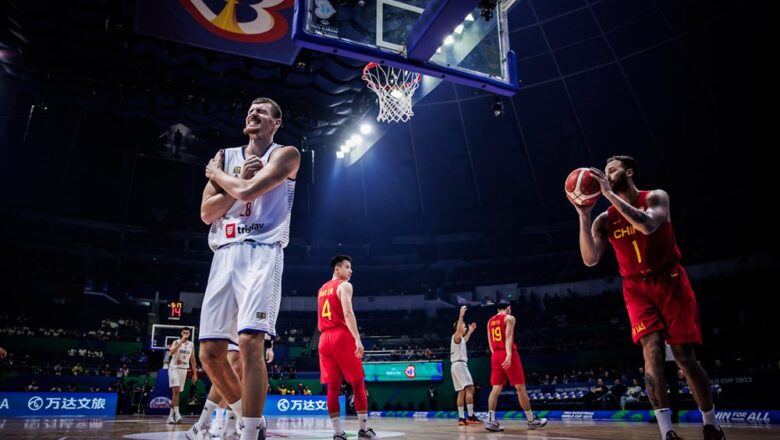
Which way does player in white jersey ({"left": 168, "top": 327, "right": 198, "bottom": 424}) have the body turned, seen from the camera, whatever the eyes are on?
toward the camera

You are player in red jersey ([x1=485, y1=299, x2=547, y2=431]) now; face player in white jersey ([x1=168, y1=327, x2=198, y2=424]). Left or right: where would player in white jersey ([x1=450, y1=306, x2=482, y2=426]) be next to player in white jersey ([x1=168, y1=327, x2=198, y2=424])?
right

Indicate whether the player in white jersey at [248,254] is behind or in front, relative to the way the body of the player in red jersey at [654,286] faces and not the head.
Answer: in front

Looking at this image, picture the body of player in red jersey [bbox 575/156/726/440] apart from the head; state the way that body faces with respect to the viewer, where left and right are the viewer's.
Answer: facing the viewer and to the left of the viewer

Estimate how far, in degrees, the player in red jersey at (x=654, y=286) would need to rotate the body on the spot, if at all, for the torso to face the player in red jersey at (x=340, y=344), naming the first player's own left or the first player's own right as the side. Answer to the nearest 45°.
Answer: approximately 45° to the first player's own right

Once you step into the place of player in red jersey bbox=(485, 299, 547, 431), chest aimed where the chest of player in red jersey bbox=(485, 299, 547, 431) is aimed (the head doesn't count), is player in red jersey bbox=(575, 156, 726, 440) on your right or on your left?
on your right

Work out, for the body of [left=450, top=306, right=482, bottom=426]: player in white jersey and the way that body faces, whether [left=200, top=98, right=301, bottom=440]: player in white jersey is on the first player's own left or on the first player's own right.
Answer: on the first player's own right

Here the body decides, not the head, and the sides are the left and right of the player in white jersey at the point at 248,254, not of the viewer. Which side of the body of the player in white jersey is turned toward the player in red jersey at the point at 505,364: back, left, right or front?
back

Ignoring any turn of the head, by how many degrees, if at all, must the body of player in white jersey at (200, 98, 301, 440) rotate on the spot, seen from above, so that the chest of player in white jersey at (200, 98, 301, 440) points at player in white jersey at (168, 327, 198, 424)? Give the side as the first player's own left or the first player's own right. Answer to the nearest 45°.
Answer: approximately 135° to the first player's own right

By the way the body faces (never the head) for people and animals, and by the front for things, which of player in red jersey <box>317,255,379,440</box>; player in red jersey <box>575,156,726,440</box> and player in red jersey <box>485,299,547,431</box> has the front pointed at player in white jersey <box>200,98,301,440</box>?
player in red jersey <box>575,156,726,440</box>
